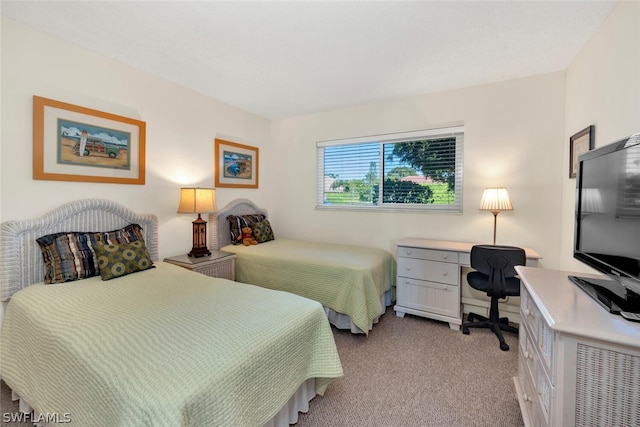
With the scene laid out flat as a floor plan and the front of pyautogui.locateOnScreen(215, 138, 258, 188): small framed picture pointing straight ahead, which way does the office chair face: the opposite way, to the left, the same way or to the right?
to the left

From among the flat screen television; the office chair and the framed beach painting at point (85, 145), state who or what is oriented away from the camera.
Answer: the office chair

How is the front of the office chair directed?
away from the camera

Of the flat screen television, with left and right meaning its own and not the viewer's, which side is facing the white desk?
right

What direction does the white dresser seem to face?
to the viewer's left

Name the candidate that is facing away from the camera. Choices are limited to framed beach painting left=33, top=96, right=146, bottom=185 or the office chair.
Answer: the office chair

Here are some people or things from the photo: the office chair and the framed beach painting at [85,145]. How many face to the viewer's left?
0

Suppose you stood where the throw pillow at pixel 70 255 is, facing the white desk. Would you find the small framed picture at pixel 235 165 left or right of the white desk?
left

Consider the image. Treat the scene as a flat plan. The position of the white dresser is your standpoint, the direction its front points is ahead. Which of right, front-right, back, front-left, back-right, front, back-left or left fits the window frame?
front-right

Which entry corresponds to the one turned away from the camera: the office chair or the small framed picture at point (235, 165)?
the office chair

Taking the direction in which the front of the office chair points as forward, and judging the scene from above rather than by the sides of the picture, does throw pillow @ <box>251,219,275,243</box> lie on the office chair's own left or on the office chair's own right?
on the office chair's own left
